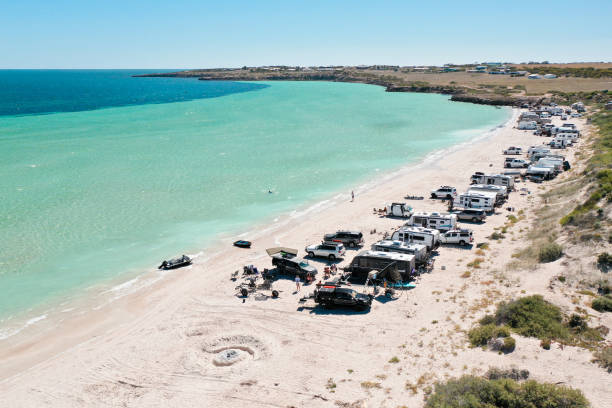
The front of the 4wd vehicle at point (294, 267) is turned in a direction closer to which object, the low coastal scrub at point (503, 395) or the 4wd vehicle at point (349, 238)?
the low coastal scrub

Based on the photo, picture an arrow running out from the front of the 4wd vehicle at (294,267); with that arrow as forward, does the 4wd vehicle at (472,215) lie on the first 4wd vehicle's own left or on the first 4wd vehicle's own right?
on the first 4wd vehicle's own left

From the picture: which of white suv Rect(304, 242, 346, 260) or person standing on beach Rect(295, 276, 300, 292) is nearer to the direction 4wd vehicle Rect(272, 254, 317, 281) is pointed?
the person standing on beach

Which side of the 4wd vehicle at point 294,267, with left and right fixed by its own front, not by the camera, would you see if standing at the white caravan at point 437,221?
left

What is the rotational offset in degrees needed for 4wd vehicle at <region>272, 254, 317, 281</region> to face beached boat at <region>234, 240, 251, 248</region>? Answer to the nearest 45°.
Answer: approximately 180°

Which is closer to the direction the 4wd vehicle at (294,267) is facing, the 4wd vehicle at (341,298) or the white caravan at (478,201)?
the 4wd vehicle

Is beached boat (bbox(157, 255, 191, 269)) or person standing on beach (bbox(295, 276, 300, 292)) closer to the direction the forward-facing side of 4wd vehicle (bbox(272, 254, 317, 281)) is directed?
the person standing on beach

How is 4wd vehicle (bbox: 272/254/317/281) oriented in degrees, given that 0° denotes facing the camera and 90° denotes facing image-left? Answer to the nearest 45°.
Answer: approximately 315°
